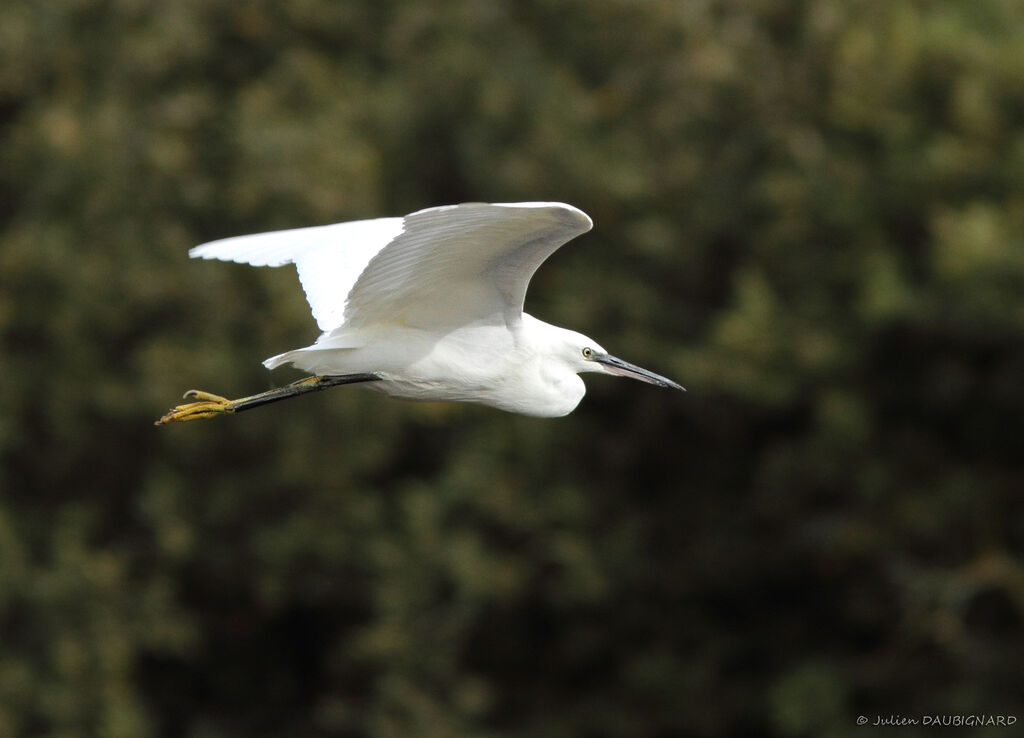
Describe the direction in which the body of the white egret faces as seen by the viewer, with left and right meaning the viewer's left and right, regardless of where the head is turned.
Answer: facing to the right of the viewer
